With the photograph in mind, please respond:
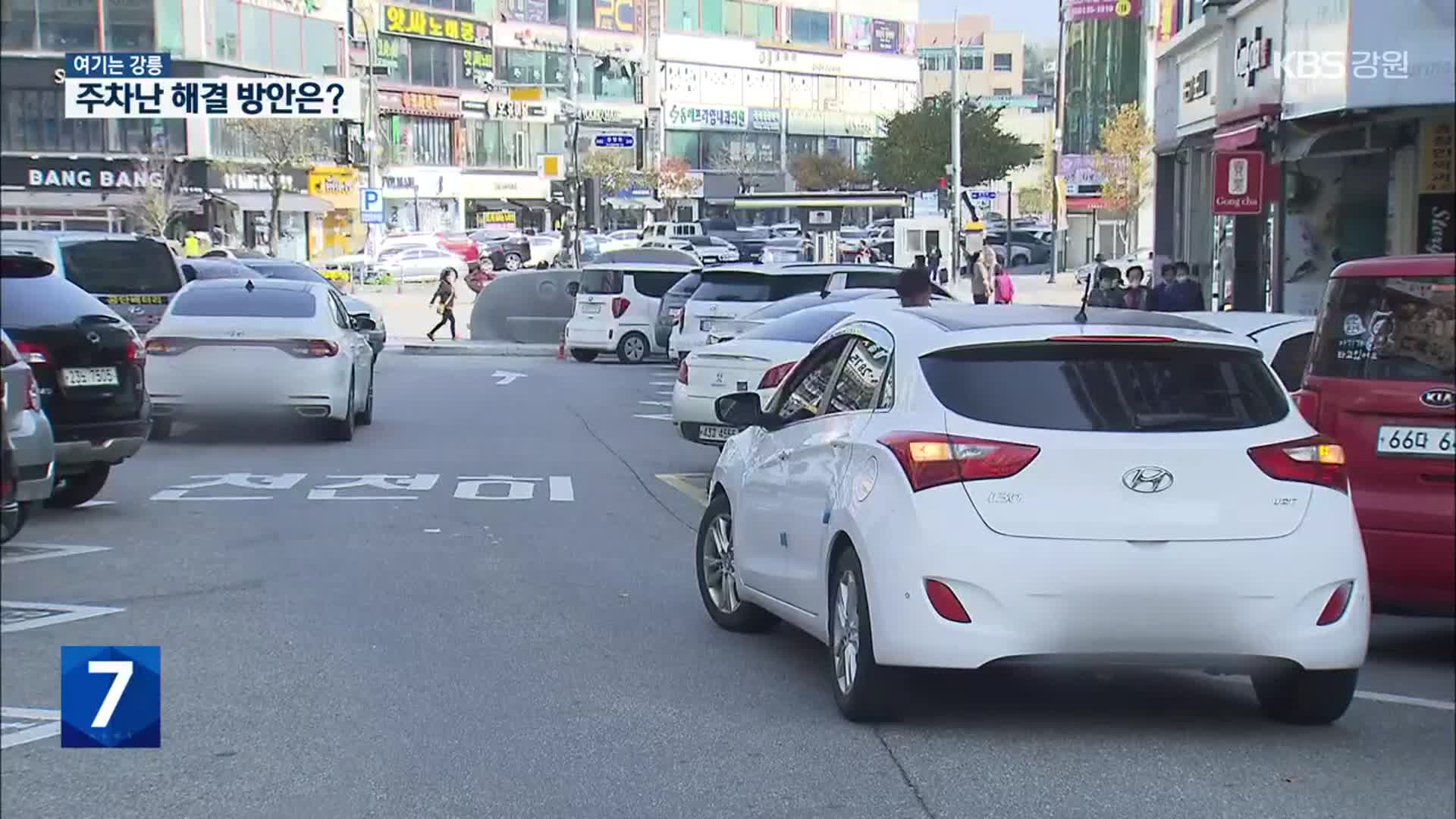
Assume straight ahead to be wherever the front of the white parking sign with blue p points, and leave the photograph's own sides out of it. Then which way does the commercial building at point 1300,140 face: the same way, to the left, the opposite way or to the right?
to the right

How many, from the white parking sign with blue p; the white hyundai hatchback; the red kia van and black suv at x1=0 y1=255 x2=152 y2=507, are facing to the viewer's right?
0

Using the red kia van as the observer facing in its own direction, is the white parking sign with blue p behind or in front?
in front

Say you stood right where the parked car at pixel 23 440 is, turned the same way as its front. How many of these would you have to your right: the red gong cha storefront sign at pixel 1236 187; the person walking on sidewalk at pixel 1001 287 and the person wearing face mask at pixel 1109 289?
3

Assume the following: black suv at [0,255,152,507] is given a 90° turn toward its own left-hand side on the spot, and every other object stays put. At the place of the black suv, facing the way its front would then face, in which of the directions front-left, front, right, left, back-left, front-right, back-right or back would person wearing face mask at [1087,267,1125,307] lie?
back

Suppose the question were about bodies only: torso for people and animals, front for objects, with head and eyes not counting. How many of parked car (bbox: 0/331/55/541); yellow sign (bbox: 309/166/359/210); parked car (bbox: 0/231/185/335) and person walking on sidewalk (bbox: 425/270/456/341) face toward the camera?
1

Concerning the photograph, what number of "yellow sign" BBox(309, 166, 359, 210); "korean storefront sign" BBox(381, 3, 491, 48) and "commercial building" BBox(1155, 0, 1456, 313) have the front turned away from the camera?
0

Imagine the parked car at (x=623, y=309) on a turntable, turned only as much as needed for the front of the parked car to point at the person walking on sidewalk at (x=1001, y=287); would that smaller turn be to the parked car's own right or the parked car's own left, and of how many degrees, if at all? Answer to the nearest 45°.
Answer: approximately 45° to the parked car's own right

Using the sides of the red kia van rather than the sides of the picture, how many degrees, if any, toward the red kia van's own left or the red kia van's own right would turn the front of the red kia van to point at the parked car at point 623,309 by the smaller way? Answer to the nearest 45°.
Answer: approximately 45° to the red kia van's own left

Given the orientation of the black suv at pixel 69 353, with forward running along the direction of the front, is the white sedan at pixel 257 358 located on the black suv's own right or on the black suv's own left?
on the black suv's own right

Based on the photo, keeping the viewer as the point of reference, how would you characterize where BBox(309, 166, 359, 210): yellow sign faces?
facing the viewer

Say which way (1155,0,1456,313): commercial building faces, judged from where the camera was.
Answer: facing the viewer and to the left of the viewer

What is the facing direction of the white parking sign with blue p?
toward the camera

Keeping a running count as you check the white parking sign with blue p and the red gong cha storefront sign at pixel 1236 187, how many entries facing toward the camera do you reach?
2

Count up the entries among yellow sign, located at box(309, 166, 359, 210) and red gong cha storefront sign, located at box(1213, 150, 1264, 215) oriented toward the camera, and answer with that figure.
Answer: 2
